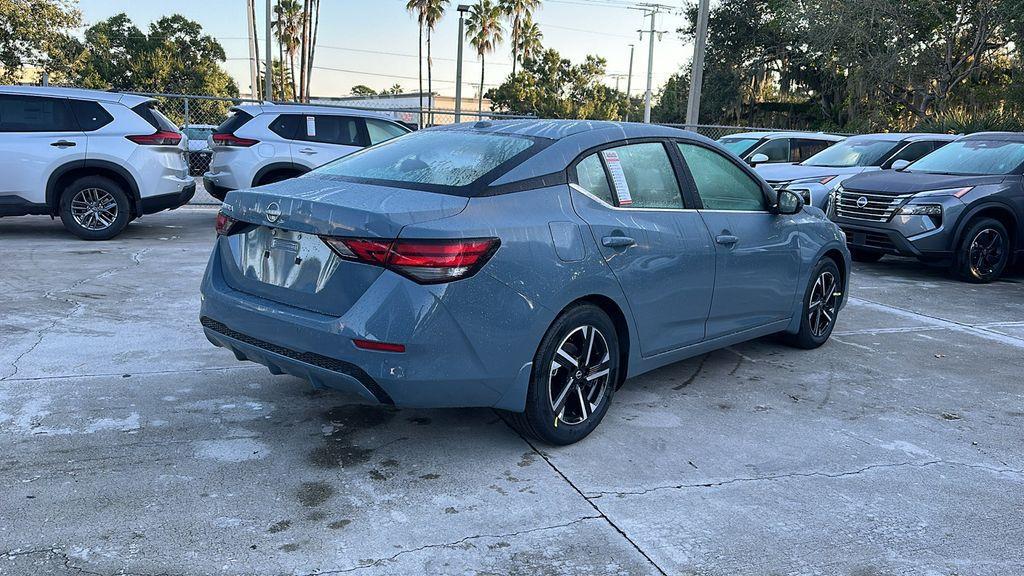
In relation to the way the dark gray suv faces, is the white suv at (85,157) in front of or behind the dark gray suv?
in front

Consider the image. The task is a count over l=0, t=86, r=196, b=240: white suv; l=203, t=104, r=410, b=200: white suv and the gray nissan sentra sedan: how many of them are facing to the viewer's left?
1

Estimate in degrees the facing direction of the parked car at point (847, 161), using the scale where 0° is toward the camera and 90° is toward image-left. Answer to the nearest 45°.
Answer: approximately 45°

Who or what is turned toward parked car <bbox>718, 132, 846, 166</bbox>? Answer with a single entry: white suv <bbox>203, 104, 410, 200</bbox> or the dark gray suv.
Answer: the white suv

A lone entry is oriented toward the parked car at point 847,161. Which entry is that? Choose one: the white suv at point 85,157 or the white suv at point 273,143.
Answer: the white suv at point 273,143

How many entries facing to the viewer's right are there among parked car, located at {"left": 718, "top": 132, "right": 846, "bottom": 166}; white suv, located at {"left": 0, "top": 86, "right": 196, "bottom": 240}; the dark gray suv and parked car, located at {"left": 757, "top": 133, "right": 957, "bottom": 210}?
0

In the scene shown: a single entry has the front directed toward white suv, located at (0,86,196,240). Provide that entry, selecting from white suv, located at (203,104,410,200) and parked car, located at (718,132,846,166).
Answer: the parked car

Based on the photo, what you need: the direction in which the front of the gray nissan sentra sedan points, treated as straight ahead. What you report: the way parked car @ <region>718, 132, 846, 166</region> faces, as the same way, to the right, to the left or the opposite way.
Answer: the opposite way

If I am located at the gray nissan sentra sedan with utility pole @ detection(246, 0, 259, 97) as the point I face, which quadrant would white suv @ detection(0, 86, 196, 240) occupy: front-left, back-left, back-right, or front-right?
front-left

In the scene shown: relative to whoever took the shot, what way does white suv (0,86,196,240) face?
facing to the left of the viewer

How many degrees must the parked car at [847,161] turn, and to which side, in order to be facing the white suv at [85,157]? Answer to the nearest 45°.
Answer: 0° — it already faces it

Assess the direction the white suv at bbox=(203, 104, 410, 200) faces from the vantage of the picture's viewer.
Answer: facing to the right of the viewer

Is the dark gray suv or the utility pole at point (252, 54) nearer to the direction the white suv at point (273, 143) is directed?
the dark gray suv

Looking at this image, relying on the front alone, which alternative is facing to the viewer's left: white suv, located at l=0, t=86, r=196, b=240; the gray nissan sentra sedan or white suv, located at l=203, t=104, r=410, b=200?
white suv, located at l=0, t=86, r=196, b=240

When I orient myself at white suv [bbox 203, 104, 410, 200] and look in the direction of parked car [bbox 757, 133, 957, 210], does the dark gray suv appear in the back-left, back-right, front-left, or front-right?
front-right

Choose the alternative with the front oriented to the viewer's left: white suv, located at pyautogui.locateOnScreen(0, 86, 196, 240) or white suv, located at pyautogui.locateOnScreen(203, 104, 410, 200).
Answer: white suv, located at pyautogui.locateOnScreen(0, 86, 196, 240)

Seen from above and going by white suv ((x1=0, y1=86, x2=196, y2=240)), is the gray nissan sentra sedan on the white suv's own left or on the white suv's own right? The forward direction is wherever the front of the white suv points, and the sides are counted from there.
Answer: on the white suv's own left

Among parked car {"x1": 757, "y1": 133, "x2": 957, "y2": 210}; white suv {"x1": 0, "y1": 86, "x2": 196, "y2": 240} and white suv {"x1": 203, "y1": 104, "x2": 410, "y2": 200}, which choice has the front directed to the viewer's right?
white suv {"x1": 203, "y1": 104, "x2": 410, "y2": 200}

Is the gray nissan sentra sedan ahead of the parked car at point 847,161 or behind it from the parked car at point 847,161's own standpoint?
ahead
